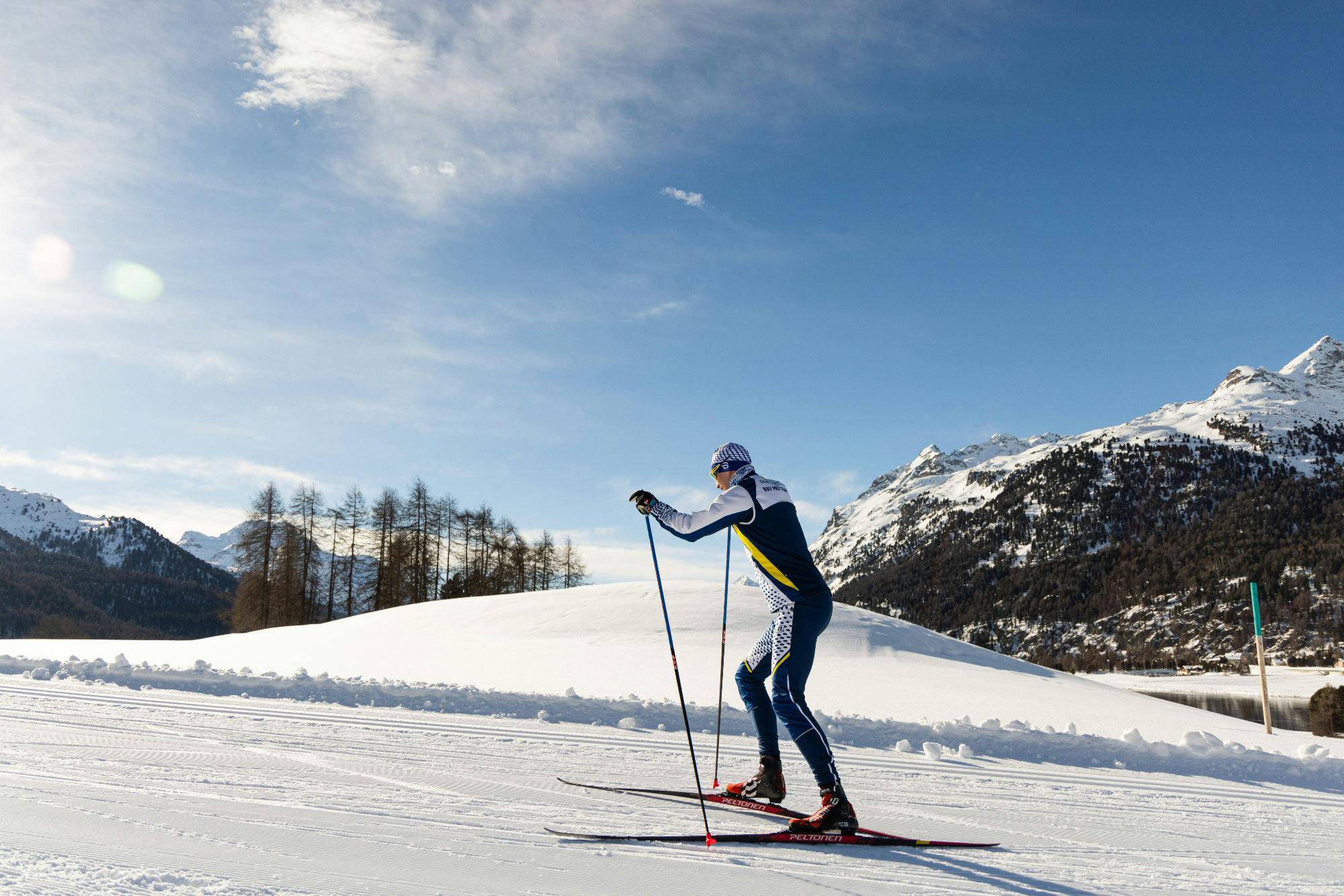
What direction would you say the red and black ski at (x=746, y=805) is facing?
to the viewer's left

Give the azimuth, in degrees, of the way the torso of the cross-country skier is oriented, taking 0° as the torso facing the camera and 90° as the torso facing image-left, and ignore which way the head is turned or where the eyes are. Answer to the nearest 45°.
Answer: approximately 90°

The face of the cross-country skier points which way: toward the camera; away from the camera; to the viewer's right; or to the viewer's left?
to the viewer's left

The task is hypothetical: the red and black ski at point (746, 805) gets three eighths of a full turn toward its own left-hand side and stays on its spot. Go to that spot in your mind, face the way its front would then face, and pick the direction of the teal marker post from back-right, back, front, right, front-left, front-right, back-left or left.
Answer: left

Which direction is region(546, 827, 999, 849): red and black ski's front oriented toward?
to the viewer's left
